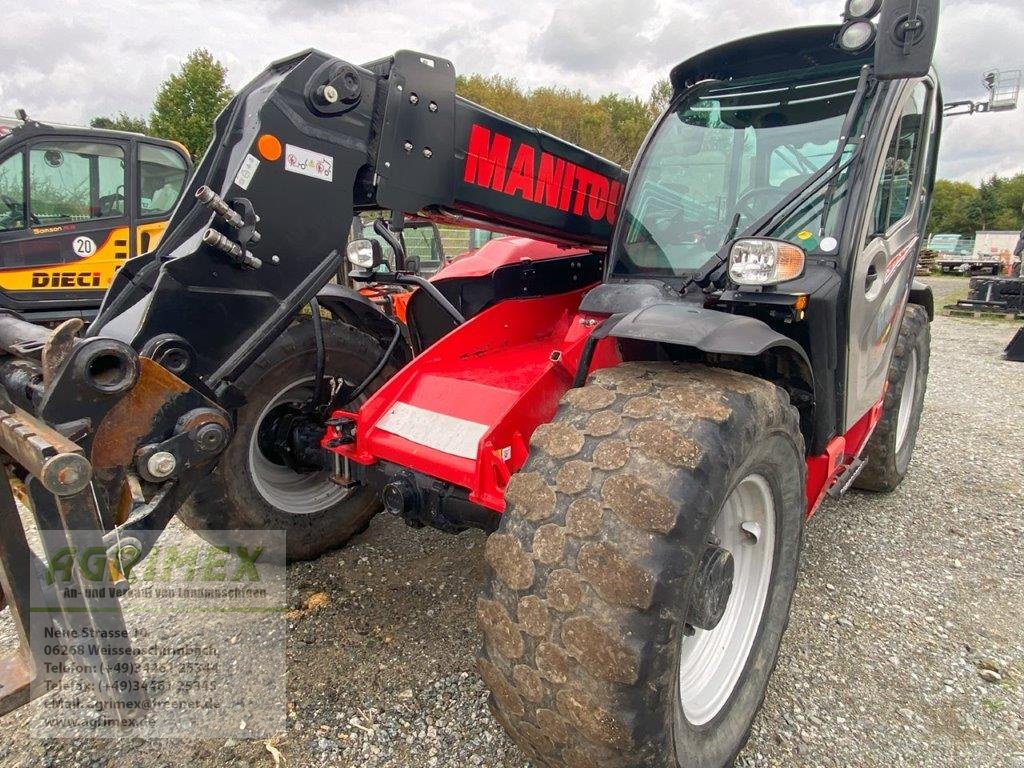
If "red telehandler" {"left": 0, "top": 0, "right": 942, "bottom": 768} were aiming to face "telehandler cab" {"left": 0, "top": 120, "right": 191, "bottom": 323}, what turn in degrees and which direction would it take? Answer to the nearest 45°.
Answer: approximately 90° to its right

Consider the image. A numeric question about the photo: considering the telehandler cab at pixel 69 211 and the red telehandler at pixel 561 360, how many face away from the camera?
0

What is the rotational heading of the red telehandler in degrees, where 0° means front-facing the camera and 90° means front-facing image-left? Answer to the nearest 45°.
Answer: approximately 45°

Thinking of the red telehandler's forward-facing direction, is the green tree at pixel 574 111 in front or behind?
behind

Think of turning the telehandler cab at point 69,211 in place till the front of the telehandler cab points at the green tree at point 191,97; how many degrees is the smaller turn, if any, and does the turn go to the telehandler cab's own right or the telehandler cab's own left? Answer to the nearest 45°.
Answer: approximately 90° to the telehandler cab's own right

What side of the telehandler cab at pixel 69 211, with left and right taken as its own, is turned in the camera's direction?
left

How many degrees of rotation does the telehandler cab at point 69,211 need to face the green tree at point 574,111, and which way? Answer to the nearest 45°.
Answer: approximately 135° to its right

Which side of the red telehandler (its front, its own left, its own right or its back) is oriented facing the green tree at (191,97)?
right
